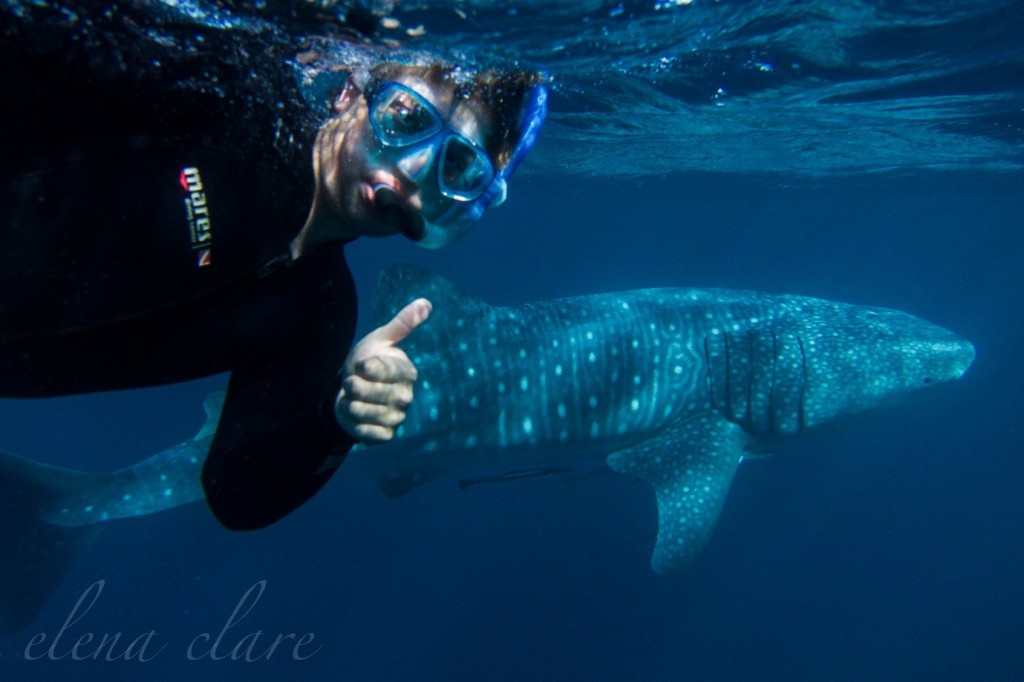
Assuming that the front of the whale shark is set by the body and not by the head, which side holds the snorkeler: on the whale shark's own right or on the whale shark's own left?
on the whale shark's own right

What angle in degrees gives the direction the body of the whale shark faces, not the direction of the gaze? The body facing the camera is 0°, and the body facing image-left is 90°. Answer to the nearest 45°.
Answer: approximately 270°
